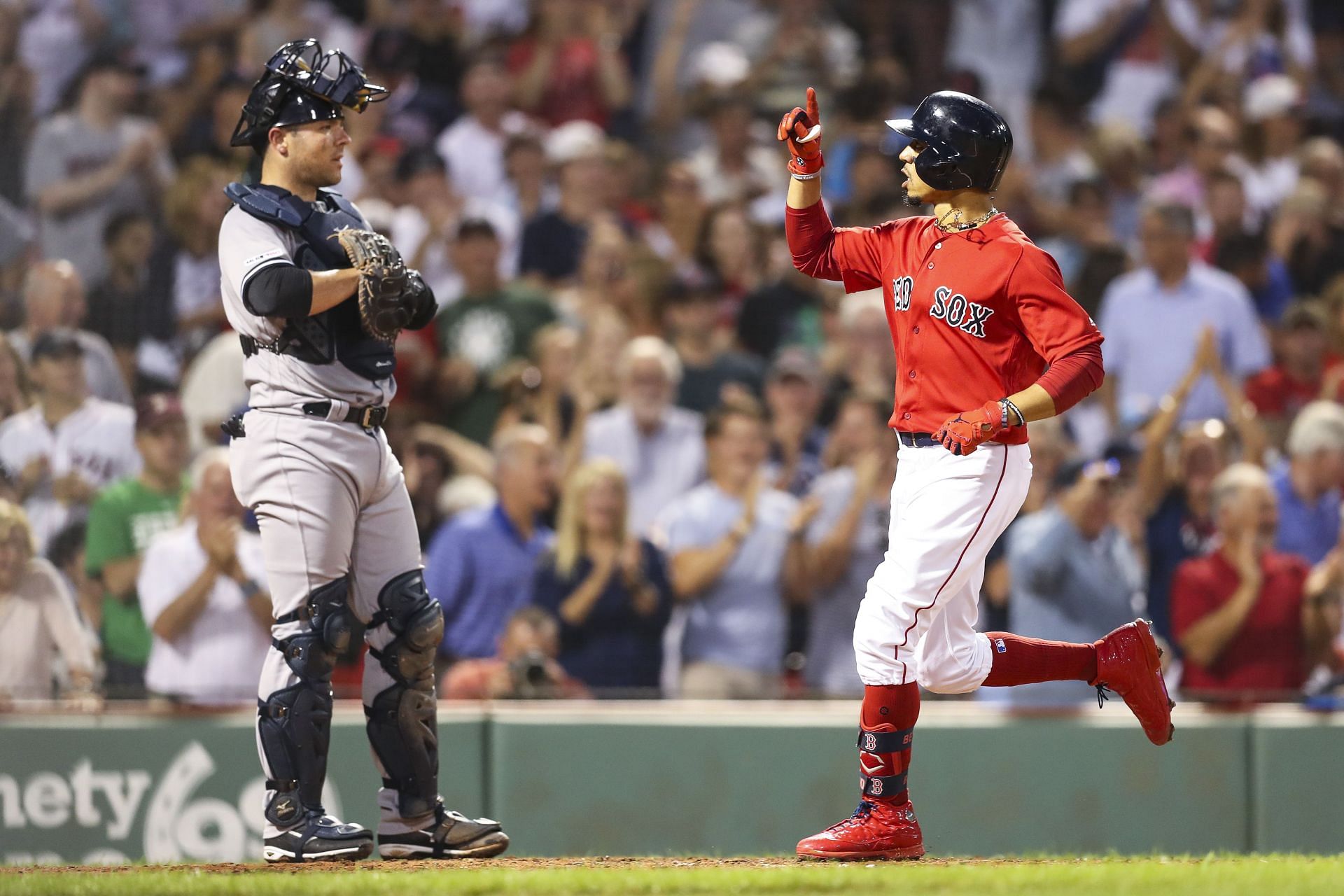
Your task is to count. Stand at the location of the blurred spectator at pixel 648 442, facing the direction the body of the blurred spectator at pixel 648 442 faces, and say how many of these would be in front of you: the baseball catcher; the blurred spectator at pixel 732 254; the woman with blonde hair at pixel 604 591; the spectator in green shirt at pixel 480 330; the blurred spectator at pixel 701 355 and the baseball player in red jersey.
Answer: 3

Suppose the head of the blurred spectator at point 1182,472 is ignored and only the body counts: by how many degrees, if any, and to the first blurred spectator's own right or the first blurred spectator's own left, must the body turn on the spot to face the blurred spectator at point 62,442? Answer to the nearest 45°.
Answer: approximately 45° to the first blurred spectator's own right

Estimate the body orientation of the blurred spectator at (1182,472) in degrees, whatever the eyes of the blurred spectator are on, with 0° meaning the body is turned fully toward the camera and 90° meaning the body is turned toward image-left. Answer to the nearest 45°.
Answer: approximately 0°

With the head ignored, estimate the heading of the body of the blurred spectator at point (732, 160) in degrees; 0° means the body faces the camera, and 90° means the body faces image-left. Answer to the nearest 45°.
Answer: approximately 0°
